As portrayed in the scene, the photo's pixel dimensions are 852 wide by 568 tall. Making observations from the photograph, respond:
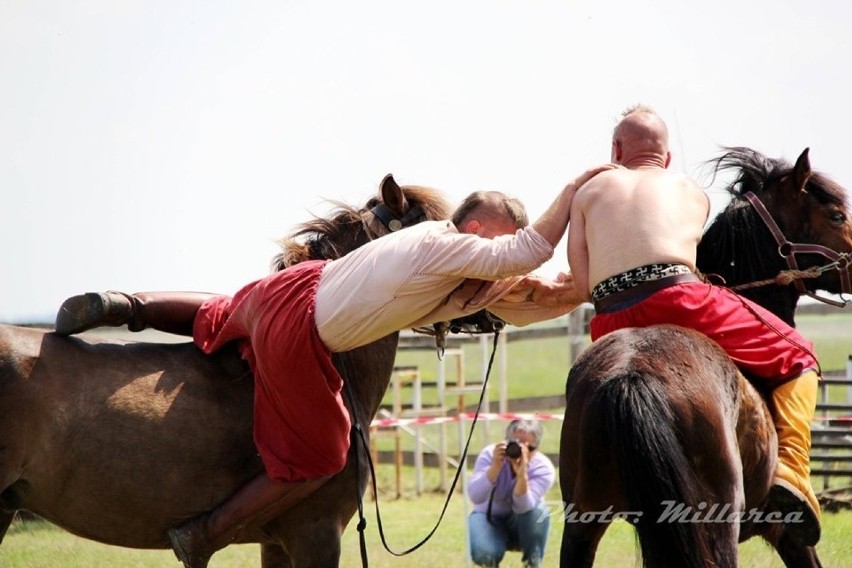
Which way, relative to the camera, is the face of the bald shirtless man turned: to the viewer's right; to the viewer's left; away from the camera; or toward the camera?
away from the camera

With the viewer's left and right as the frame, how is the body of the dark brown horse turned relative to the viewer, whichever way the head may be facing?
facing away from the viewer and to the right of the viewer

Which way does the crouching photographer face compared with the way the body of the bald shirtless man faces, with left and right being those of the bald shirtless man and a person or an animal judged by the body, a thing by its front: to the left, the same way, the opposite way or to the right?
the opposite way

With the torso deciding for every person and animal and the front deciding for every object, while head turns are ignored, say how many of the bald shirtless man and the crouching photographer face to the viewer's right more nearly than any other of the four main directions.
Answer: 0

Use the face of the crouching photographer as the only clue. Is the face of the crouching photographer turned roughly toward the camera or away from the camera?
toward the camera

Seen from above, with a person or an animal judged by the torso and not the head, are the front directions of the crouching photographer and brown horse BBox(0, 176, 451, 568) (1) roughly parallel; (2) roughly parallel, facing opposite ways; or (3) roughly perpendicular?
roughly perpendicular

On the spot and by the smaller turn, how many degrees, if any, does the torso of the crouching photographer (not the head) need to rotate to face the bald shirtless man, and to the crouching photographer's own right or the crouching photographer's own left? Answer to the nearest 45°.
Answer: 0° — they already face them

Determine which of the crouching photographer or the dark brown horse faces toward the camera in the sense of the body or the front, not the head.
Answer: the crouching photographer

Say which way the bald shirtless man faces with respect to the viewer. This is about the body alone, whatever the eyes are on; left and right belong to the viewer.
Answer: facing away from the viewer

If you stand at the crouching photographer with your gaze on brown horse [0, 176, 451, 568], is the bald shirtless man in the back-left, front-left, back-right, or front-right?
front-left

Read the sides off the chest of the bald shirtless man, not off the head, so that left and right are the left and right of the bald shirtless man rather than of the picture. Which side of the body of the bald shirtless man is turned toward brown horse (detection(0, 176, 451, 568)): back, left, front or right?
left

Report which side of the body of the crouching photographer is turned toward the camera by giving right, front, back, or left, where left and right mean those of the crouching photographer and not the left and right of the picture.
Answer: front

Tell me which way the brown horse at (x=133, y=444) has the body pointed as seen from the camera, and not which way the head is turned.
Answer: to the viewer's right

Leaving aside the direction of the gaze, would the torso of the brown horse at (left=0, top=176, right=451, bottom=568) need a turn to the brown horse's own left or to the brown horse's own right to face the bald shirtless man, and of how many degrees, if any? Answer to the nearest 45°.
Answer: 0° — it already faces them
